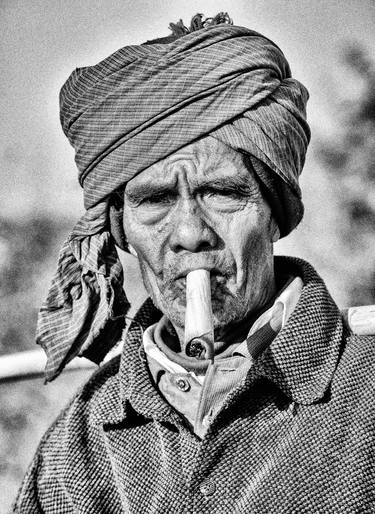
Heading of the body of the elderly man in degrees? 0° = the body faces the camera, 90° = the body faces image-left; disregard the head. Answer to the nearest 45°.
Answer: approximately 0°
